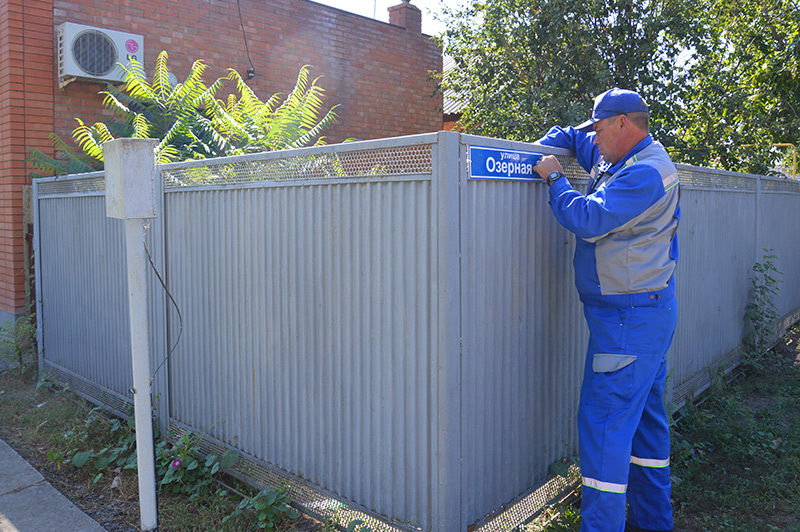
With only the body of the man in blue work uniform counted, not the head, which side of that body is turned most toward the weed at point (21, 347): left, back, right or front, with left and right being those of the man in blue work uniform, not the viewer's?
front

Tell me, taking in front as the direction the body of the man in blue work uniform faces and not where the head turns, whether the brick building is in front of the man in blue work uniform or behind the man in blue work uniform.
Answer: in front

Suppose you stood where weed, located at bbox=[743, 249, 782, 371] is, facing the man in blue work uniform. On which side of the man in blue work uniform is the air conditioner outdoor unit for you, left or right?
right

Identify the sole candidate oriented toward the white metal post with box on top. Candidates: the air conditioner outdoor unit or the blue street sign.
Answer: the air conditioner outdoor unit

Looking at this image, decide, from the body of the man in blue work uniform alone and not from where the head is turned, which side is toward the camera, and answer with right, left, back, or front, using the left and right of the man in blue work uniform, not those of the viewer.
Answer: left

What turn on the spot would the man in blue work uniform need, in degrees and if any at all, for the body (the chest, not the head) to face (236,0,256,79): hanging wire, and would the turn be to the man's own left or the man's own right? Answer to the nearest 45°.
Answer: approximately 45° to the man's own right

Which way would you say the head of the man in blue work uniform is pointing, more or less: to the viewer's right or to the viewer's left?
to the viewer's left
